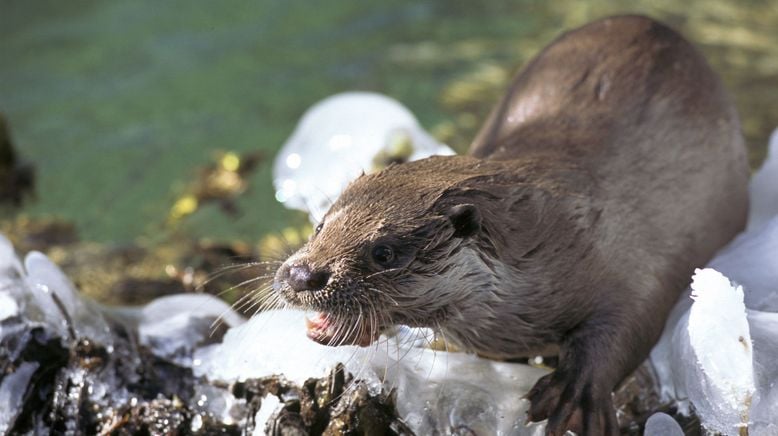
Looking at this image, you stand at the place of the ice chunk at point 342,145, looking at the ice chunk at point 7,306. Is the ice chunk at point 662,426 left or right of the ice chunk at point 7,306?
left

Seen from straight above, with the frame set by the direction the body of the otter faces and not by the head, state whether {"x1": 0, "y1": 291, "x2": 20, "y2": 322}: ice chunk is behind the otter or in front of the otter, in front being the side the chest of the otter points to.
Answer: in front

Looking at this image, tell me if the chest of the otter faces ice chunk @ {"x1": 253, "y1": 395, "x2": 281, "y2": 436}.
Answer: yes

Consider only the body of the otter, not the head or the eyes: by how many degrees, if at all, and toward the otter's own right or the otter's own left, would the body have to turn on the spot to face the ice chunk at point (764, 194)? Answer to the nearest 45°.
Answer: approximately 180°

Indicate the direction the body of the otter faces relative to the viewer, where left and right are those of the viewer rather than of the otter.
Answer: facing the viewer and to the left of the viewer

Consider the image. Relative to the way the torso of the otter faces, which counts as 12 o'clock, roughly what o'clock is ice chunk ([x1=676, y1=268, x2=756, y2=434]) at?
The ice chunk is roughly at 9 o'clock from the otter.

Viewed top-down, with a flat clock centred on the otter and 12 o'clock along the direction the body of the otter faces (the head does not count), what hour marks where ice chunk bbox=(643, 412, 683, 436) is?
The ice chunk is roughly at 9 o'clock from the otter.

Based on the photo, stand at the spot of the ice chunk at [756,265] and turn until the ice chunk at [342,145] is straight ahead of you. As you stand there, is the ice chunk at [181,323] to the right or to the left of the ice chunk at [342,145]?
left

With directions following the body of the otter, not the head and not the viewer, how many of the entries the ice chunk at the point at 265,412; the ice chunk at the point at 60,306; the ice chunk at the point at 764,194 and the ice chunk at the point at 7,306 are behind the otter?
1

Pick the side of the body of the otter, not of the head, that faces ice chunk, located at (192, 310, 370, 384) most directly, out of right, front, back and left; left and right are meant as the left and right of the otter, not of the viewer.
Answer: front
